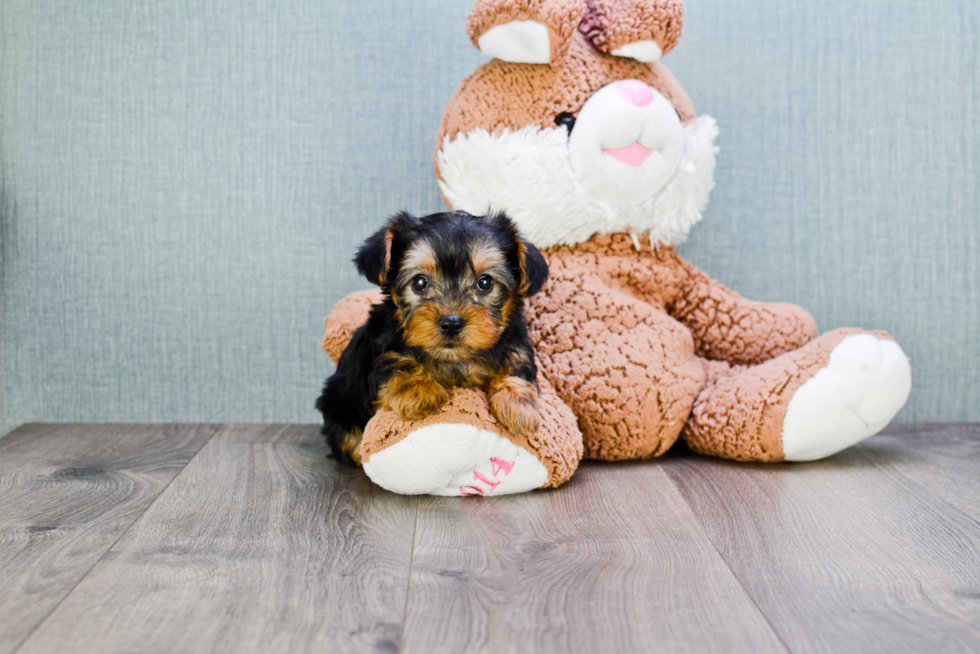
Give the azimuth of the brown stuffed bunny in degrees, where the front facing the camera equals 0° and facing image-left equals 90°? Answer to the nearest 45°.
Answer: approximately 315°
